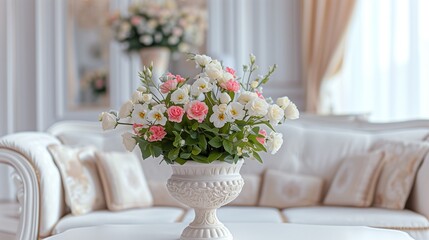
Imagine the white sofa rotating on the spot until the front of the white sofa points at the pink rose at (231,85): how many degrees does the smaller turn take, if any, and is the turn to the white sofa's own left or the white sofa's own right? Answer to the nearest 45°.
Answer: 0° — it already faces it

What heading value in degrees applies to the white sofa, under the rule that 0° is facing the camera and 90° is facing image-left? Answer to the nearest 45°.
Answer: approximately 0°

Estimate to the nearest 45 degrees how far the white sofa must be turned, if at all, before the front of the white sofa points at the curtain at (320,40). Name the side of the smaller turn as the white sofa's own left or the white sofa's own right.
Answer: approximately 180°

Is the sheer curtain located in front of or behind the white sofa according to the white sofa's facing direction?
behind

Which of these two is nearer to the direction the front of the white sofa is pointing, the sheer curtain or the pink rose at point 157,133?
the pink rose
